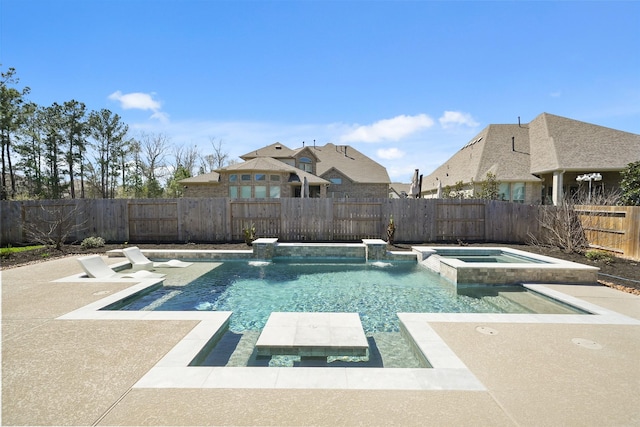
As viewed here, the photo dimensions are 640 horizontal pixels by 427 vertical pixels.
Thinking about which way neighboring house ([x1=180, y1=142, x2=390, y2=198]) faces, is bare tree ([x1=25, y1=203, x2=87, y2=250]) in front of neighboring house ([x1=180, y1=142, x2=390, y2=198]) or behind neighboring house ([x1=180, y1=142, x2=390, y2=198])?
behind

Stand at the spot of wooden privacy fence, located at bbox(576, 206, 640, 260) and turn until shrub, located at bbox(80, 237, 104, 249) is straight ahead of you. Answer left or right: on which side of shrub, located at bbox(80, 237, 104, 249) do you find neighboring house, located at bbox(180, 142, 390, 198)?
right

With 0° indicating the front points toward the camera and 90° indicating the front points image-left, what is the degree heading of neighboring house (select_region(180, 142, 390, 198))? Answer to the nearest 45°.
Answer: approximately 180°

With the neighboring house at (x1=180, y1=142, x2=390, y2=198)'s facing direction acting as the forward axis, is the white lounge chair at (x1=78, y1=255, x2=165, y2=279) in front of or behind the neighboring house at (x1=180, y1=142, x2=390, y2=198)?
behind

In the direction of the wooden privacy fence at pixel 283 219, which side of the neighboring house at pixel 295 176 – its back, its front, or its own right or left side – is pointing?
back
